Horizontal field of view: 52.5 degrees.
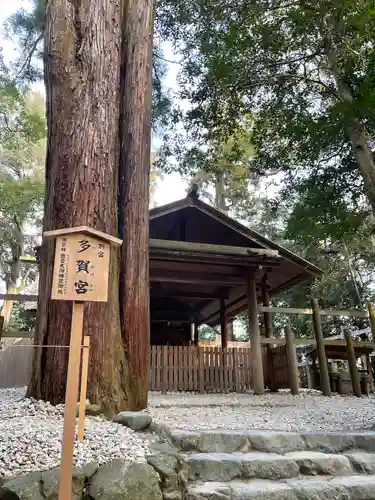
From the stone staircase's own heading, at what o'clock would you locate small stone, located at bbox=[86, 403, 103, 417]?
The small stone is roughly at 3 o'clock from the stone staircase.

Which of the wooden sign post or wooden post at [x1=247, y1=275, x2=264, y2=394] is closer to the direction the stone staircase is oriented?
the wooden sign post

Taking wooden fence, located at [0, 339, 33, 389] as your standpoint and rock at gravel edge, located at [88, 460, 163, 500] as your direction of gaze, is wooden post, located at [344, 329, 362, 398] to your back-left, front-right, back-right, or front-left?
front-left

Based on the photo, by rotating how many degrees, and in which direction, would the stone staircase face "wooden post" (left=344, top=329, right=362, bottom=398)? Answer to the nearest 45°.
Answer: approximately 180°

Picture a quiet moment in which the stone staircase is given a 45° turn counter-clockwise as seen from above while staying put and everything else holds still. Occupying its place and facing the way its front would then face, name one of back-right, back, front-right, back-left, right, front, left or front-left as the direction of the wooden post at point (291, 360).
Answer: back-left

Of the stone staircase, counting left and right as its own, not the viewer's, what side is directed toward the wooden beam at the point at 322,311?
back

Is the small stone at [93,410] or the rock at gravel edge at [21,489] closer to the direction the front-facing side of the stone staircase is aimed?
the rock at gravel edge

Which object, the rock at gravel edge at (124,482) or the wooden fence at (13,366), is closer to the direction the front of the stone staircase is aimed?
the rock at gravel edge

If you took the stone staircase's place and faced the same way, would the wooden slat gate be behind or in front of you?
behind

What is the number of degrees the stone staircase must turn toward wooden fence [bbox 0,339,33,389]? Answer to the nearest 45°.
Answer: approximately 135° to its right

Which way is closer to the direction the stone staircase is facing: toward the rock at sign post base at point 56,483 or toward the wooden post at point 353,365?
the rock at sign post base

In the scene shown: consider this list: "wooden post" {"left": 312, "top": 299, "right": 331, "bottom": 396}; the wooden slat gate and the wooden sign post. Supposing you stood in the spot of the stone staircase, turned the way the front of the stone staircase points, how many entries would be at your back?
2

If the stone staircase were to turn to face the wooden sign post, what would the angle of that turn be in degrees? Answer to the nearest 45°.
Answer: approximately 45° to its right

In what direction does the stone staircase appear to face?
toward the camera

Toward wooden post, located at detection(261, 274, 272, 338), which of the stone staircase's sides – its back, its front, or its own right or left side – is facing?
back

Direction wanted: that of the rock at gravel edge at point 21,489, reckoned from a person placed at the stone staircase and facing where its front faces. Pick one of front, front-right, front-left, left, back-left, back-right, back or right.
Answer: front-right
